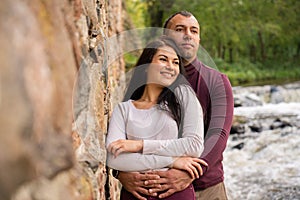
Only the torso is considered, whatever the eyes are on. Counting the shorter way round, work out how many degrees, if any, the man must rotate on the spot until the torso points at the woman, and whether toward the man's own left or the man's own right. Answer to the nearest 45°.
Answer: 0° — they already face them

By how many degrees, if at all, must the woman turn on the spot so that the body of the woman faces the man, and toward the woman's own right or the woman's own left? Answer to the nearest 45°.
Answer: approximately 135° to the woman's own left

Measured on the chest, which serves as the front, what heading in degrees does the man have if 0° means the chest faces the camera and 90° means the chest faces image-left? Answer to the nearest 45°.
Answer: approximately 45°
